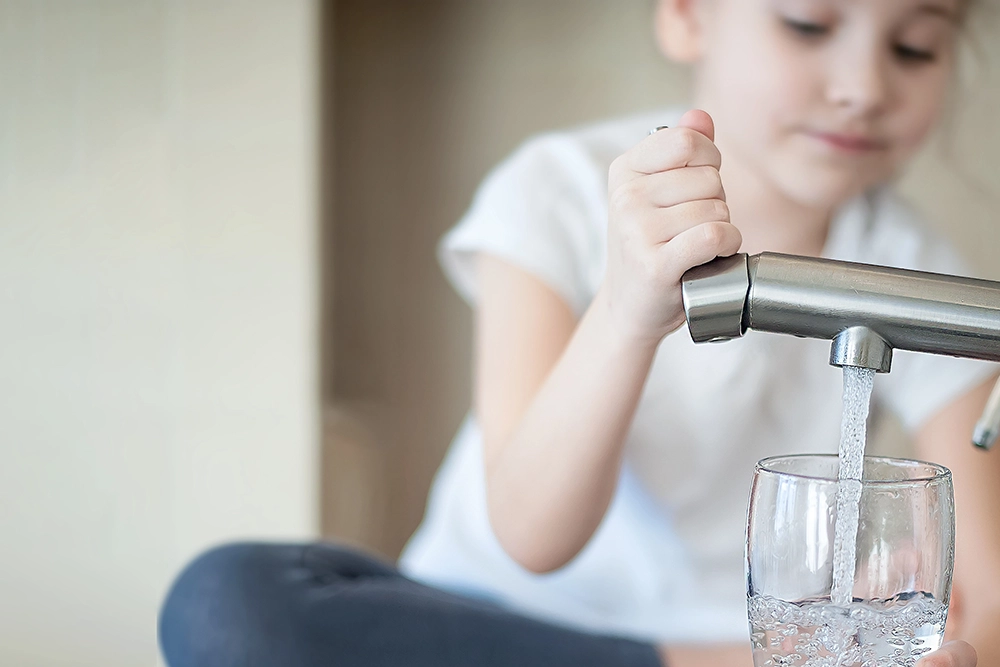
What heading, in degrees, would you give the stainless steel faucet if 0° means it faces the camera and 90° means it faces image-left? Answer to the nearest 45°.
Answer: approximately 90°

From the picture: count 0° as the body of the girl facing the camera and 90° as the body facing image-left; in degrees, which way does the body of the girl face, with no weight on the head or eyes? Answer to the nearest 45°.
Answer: approximately 315°

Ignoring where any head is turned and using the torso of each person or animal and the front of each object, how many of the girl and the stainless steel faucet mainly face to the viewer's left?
1
